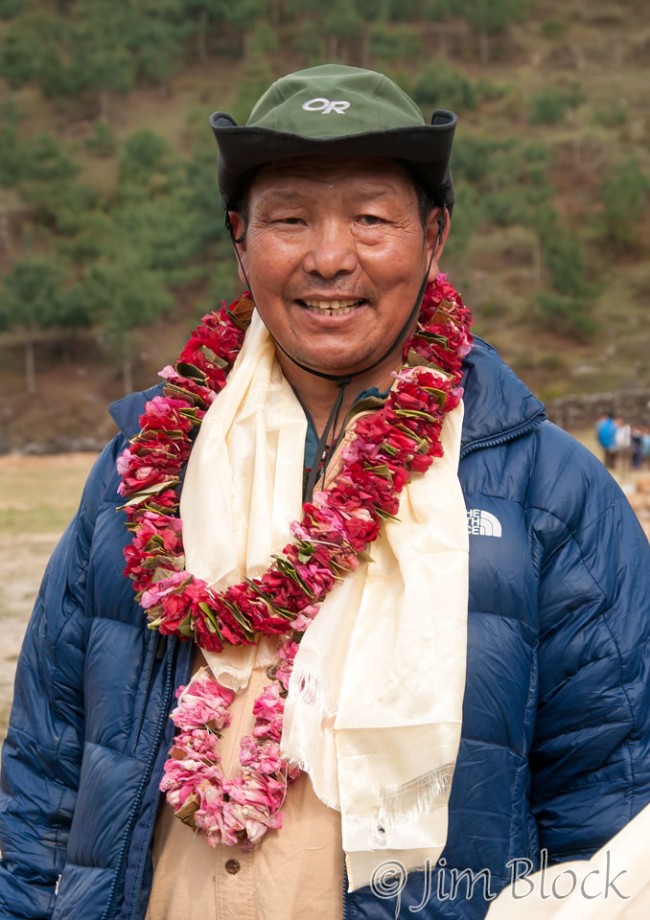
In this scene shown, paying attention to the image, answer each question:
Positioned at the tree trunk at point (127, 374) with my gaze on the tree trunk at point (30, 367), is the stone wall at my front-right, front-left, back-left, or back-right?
back-left

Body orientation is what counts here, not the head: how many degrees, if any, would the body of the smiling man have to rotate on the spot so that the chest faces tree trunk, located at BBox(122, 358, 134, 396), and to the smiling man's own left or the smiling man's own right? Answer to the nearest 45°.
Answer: approximately 180°

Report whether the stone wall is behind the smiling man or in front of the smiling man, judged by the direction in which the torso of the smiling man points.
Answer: behind

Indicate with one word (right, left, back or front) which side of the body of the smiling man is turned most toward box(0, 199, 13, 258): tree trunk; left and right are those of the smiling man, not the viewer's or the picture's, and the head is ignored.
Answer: back

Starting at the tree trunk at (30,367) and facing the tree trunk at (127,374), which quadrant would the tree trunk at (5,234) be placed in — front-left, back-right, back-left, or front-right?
back-left

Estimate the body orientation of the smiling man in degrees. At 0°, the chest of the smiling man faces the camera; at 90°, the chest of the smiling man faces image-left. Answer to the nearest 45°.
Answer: approximately 0°

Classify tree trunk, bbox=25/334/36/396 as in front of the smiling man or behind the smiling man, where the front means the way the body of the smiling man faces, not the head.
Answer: behind

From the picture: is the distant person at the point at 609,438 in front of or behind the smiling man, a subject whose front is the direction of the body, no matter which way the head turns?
behind

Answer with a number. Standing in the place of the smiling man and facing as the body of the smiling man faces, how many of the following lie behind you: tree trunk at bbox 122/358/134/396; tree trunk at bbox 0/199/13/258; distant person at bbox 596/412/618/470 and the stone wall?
4

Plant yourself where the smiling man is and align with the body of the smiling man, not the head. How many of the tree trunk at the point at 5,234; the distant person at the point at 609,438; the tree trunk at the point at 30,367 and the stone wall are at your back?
4
